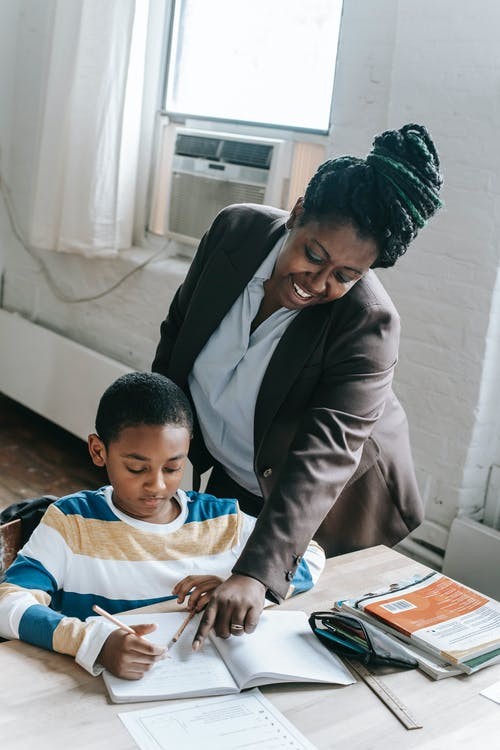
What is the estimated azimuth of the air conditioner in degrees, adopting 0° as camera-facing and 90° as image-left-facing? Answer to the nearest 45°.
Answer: approximately 0°

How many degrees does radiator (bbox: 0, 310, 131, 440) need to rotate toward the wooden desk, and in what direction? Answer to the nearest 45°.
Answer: approximately 45° to its left

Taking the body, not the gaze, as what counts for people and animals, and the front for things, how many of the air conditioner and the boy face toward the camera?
2

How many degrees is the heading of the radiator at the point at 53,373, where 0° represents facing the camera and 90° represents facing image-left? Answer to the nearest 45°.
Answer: approximately 45°

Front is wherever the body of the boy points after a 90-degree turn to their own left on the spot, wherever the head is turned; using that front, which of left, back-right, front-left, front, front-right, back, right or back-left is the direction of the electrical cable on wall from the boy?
left

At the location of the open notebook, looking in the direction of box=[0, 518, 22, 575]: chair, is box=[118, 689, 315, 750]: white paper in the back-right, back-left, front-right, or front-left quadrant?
back-left
